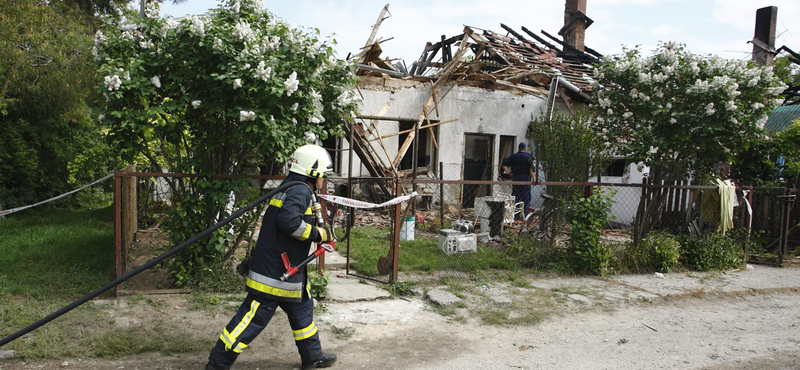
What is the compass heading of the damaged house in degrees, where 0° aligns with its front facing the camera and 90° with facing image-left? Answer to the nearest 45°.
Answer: approximately 0°

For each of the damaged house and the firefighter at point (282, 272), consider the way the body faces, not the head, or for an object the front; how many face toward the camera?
1

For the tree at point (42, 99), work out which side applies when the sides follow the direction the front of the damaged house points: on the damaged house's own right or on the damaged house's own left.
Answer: on the damaged house's own right

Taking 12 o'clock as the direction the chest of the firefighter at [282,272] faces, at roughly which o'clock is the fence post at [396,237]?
The fence post is roughly at 10 o'clock from the firefighter.

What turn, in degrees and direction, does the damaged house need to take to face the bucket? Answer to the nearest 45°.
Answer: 0° — it already faces it

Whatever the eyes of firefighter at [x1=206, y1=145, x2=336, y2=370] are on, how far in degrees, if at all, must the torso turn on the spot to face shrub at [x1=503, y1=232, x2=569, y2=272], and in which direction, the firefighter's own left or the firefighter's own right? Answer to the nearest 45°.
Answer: approximately 45° to the firefighter's own left

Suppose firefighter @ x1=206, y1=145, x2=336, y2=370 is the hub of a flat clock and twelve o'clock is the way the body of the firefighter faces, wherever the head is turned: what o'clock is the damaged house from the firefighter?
The damaged house is roughly at 10 o'clock from the firefighter.

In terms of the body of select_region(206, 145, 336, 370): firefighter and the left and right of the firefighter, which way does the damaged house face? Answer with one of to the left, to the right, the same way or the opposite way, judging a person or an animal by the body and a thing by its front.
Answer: to the right

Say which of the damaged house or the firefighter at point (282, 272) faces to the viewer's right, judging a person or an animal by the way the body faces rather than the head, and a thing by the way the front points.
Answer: the firefighter

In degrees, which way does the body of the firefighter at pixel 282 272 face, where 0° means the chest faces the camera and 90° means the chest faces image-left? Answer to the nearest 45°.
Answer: approximately 270°

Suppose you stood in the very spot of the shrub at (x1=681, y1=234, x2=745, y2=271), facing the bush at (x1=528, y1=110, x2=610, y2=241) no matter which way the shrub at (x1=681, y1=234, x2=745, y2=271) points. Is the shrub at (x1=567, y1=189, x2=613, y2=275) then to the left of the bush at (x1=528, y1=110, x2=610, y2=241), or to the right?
left

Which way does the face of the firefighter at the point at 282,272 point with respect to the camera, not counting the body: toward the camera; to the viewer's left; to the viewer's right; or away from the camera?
to the viewer's right

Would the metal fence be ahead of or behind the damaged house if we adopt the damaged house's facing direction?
ahead
